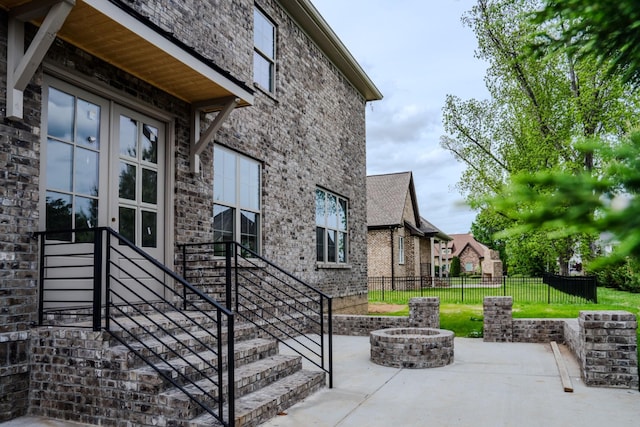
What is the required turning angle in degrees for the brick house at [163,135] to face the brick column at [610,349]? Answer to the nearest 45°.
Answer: approximately 45° to its left

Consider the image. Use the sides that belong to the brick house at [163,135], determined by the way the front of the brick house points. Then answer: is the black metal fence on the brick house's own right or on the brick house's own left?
on the brick house's own left

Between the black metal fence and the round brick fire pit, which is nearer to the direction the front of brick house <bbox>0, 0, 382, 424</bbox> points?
the round brick fire pit

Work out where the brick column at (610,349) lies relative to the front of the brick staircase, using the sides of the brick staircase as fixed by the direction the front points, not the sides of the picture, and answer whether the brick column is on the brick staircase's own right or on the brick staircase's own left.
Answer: on the brick staircase's own left

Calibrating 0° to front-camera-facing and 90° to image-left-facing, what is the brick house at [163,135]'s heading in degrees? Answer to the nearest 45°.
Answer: approximately 315°

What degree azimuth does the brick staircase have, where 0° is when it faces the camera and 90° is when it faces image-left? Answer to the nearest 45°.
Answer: approximately 315°

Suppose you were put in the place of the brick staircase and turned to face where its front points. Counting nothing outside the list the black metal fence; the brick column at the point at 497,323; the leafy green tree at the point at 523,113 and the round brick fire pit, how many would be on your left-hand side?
4

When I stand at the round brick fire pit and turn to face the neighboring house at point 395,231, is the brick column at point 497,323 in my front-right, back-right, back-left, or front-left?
front-right

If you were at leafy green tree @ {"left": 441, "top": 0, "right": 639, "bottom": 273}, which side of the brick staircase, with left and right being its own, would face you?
left

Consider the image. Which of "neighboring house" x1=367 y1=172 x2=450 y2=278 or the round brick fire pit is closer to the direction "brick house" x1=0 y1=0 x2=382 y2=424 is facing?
the round brick fire pit

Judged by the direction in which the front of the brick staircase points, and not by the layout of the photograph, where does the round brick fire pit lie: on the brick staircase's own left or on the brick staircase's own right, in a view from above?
on the brick staircase's own left
